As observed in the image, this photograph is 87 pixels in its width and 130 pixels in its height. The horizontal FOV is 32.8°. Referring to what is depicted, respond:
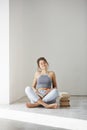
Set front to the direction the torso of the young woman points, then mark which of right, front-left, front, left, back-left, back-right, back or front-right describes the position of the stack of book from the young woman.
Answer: left

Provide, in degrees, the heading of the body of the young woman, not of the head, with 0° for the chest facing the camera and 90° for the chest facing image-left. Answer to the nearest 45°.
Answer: approximately 0°
